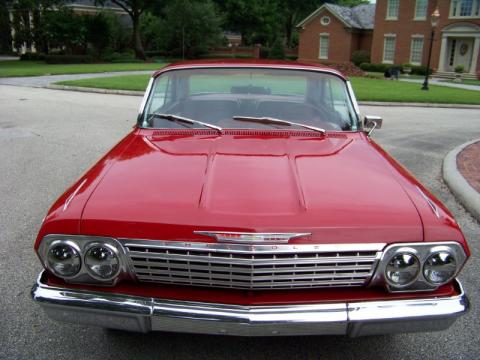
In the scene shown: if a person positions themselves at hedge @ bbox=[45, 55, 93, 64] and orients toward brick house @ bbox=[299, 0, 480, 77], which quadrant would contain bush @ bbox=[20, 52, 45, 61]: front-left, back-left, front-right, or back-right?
back-left

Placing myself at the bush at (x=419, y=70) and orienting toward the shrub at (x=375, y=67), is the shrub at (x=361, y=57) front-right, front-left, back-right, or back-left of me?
front-right

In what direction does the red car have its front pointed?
toward the camera

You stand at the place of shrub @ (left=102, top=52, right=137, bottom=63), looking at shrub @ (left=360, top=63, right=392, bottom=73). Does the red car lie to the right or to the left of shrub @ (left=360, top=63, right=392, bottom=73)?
right

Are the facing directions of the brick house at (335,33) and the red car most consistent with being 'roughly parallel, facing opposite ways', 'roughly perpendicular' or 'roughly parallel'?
roughly parallel

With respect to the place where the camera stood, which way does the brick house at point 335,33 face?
facing the viewer

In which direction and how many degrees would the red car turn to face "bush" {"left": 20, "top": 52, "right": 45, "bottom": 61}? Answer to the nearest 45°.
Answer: approximately 135° to its right

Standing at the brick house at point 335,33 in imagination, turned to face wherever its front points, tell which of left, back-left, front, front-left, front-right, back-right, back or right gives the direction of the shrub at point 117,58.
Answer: right

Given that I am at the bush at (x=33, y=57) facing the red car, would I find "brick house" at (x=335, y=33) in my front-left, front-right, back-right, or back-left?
front-left

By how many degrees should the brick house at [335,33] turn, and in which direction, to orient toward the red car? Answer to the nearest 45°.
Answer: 0° — it already faces it

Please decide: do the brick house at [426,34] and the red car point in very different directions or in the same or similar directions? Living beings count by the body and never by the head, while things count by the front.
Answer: same or similar directions

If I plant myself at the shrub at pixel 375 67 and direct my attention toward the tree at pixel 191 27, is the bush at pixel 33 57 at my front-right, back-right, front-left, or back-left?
front-left

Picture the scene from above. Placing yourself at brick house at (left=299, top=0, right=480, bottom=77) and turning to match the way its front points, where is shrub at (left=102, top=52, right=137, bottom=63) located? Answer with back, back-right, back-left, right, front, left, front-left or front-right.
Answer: right
